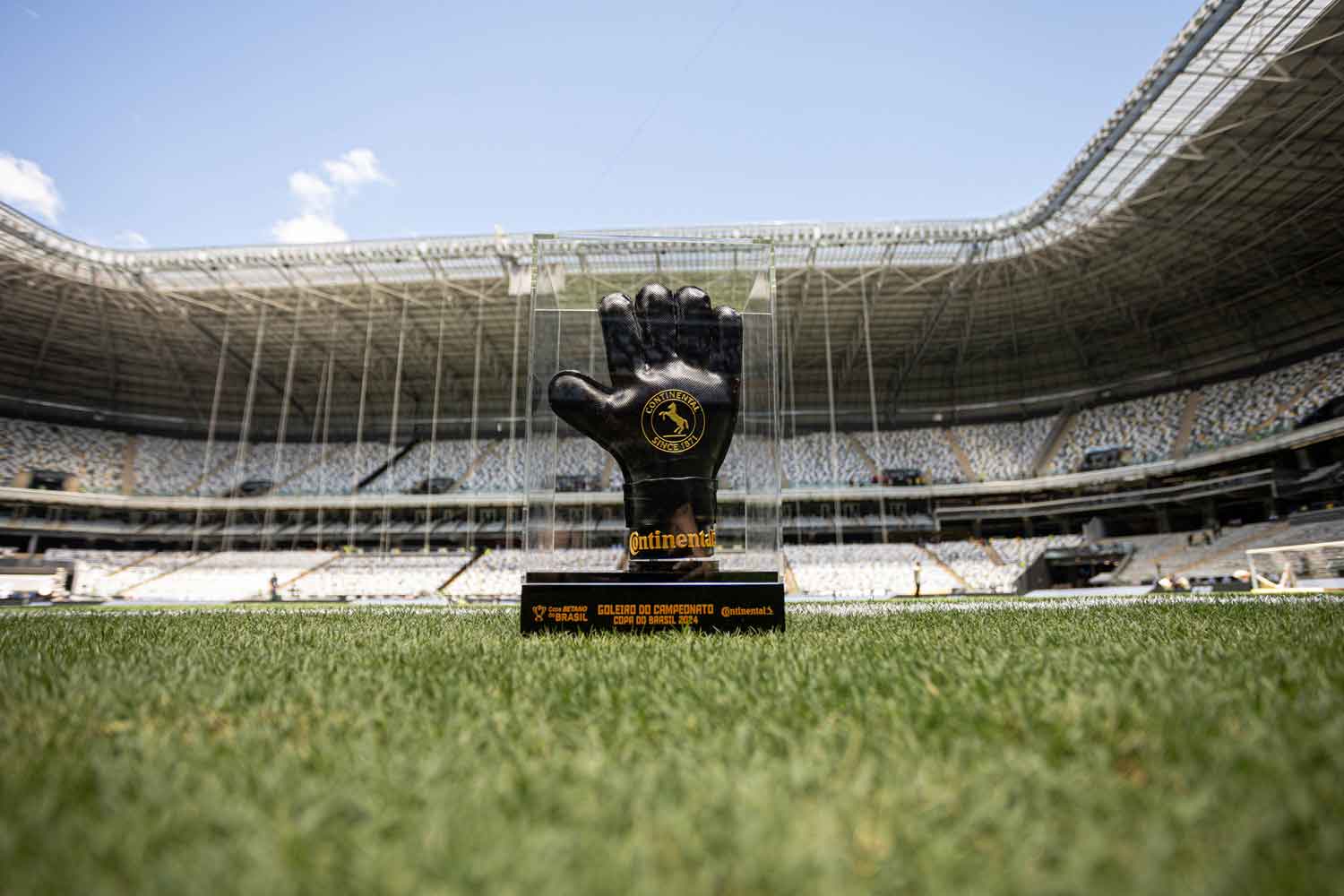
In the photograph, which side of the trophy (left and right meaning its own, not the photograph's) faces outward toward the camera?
front
